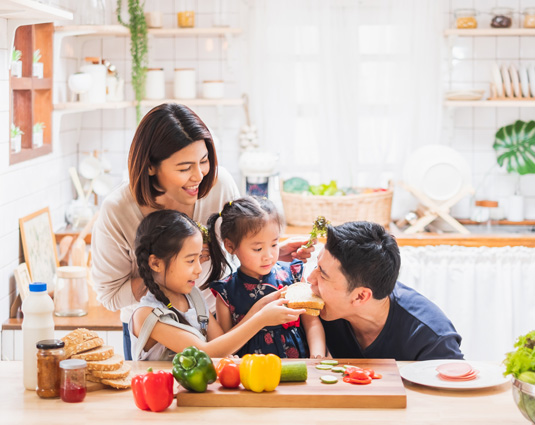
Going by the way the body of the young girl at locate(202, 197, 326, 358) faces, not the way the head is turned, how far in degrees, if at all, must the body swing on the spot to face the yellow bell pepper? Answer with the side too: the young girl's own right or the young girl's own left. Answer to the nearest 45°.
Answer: approximately 45° to the young girl's own right

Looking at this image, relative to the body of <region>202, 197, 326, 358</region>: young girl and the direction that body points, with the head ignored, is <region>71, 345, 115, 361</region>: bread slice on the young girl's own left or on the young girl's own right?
on the young girl's own right

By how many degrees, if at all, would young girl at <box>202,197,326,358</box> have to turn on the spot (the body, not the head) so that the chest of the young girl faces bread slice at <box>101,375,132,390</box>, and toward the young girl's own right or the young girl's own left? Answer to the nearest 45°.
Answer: approximately 90° to the young girl's own right

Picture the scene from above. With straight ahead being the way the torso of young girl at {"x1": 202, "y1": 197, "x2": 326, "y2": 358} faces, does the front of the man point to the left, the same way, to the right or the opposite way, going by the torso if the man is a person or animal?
to the right

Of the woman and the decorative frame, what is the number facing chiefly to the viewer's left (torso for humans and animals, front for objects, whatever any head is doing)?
0

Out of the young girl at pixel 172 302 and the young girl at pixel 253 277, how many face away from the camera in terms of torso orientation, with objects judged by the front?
0

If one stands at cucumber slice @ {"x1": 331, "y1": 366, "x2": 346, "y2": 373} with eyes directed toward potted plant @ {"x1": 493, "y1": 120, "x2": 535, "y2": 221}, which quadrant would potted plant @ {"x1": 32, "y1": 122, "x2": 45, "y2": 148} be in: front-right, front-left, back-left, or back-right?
front-left

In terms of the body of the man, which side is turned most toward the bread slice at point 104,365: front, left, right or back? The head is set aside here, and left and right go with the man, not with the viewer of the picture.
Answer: front

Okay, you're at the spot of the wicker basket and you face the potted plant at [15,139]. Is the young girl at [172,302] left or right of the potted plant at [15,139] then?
left

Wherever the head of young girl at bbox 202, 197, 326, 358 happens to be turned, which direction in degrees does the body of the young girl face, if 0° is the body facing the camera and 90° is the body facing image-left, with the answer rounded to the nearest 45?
approximately 315°

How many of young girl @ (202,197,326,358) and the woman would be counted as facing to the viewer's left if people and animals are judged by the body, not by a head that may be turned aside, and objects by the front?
0

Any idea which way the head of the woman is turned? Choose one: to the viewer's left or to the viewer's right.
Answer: to the viewer's right

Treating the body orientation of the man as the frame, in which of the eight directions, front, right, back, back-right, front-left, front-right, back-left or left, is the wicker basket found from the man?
back-right

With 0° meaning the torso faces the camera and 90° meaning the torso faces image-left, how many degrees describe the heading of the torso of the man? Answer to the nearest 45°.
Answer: approximately 45°

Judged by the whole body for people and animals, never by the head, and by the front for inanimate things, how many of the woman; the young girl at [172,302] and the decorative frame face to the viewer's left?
0

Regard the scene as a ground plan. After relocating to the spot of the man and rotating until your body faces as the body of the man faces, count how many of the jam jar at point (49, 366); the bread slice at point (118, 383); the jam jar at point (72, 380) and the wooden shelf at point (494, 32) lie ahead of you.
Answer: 3
